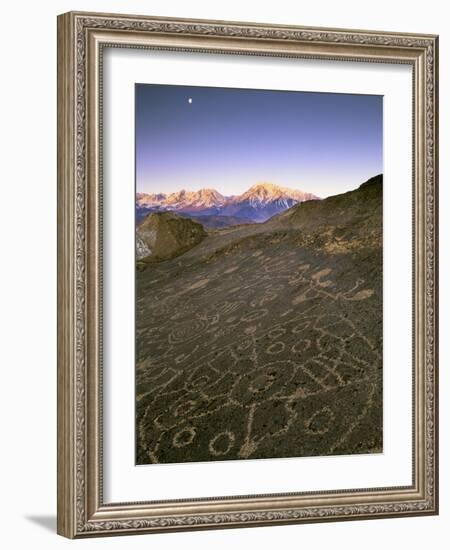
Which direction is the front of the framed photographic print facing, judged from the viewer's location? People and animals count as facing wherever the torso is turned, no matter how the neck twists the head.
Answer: facing the viewer and to the right of the viewer
